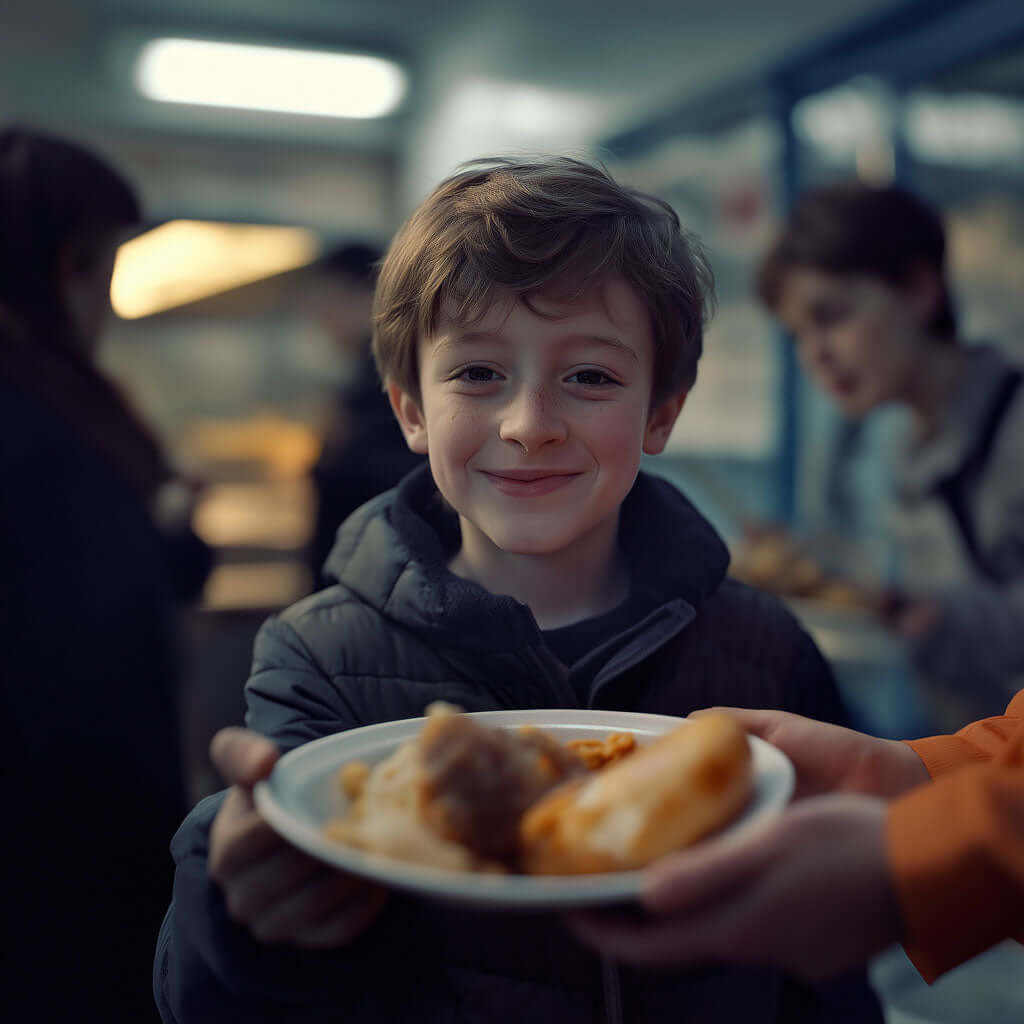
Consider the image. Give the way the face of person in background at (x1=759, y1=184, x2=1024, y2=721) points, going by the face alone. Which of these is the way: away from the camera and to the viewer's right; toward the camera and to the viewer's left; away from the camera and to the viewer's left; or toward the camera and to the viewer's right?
toward the camera and to the viewer's left

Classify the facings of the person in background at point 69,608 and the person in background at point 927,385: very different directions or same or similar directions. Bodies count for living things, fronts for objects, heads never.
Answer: very different directions

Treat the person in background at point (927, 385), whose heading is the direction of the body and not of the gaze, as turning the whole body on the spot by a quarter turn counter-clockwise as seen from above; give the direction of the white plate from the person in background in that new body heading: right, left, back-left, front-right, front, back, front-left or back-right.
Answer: front-right

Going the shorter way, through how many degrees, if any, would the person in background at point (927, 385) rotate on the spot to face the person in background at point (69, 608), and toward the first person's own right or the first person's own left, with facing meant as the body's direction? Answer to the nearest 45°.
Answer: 0° — they already face them

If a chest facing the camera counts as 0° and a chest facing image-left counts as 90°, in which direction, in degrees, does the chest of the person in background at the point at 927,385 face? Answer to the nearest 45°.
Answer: approximately 45°

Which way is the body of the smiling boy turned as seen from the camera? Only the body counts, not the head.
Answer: toward the camera

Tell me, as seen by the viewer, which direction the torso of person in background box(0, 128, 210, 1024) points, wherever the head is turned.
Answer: to the viewer's right
